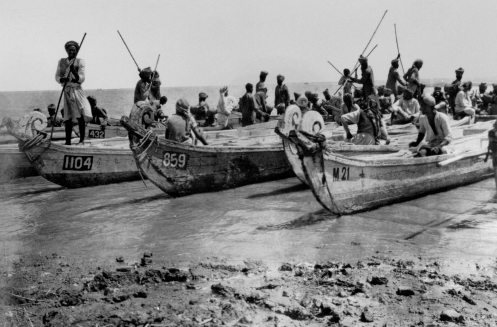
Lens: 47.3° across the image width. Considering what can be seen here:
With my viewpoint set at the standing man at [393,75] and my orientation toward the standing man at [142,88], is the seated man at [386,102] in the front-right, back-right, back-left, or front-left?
front-left

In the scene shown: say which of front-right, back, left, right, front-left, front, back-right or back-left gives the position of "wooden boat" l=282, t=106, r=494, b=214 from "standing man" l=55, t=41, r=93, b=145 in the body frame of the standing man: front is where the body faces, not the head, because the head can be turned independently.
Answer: front-left

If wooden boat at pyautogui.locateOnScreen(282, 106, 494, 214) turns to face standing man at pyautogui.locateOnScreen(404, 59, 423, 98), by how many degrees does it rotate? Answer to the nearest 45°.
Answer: approximately 135° to its right

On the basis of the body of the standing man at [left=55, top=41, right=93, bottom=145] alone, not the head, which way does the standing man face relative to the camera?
toward the camera

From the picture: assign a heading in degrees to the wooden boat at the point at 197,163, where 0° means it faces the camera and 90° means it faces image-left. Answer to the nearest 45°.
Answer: approximately 45°

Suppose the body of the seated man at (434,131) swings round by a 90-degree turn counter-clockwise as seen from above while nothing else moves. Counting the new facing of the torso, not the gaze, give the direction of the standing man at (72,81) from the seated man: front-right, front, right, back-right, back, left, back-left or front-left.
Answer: back-right

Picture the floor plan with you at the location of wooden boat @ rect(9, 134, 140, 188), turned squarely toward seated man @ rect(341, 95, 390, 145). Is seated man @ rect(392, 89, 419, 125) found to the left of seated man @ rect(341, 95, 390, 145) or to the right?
left

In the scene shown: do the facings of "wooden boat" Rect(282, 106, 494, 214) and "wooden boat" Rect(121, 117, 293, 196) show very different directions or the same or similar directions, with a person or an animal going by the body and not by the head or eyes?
same or similar directions

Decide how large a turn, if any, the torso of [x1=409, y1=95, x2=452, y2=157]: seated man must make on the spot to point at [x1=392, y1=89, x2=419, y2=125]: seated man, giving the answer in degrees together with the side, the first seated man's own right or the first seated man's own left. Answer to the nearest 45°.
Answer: approximately 135° to the first seated man's own right

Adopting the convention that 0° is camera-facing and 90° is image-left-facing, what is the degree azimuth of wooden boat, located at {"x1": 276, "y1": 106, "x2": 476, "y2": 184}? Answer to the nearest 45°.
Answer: approximately 45°

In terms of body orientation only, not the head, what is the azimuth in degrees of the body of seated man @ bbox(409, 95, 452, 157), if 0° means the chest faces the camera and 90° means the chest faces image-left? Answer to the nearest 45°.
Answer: approximately 45°

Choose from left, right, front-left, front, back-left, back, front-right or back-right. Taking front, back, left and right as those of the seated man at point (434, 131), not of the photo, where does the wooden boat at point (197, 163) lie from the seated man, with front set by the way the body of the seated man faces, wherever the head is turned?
front-right
